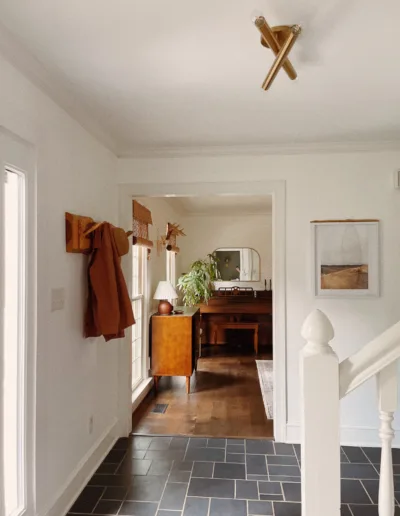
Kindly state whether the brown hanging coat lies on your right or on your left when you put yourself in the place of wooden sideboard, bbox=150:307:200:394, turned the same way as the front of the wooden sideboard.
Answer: on your right

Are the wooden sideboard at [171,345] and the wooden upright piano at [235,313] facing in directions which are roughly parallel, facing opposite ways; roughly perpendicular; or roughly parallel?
roughly perpendicular

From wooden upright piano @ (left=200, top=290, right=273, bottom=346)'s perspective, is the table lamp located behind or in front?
in front

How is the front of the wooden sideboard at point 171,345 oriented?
to the viewer's right

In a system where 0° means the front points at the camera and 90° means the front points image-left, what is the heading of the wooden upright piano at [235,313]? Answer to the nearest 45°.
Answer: approximately 0°

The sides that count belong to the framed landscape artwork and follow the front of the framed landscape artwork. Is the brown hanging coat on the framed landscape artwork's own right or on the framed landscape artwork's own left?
on the framed landscape artwork's own right

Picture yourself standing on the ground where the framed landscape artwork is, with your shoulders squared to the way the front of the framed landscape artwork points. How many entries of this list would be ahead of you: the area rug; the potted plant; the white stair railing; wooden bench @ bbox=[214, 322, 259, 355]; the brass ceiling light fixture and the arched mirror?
2

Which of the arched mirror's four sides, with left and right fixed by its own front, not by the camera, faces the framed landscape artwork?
front

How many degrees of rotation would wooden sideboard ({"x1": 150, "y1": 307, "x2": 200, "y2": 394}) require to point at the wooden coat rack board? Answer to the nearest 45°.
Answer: approximately 90° to its right

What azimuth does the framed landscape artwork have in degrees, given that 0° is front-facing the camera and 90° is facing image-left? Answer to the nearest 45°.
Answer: approximately 0°
